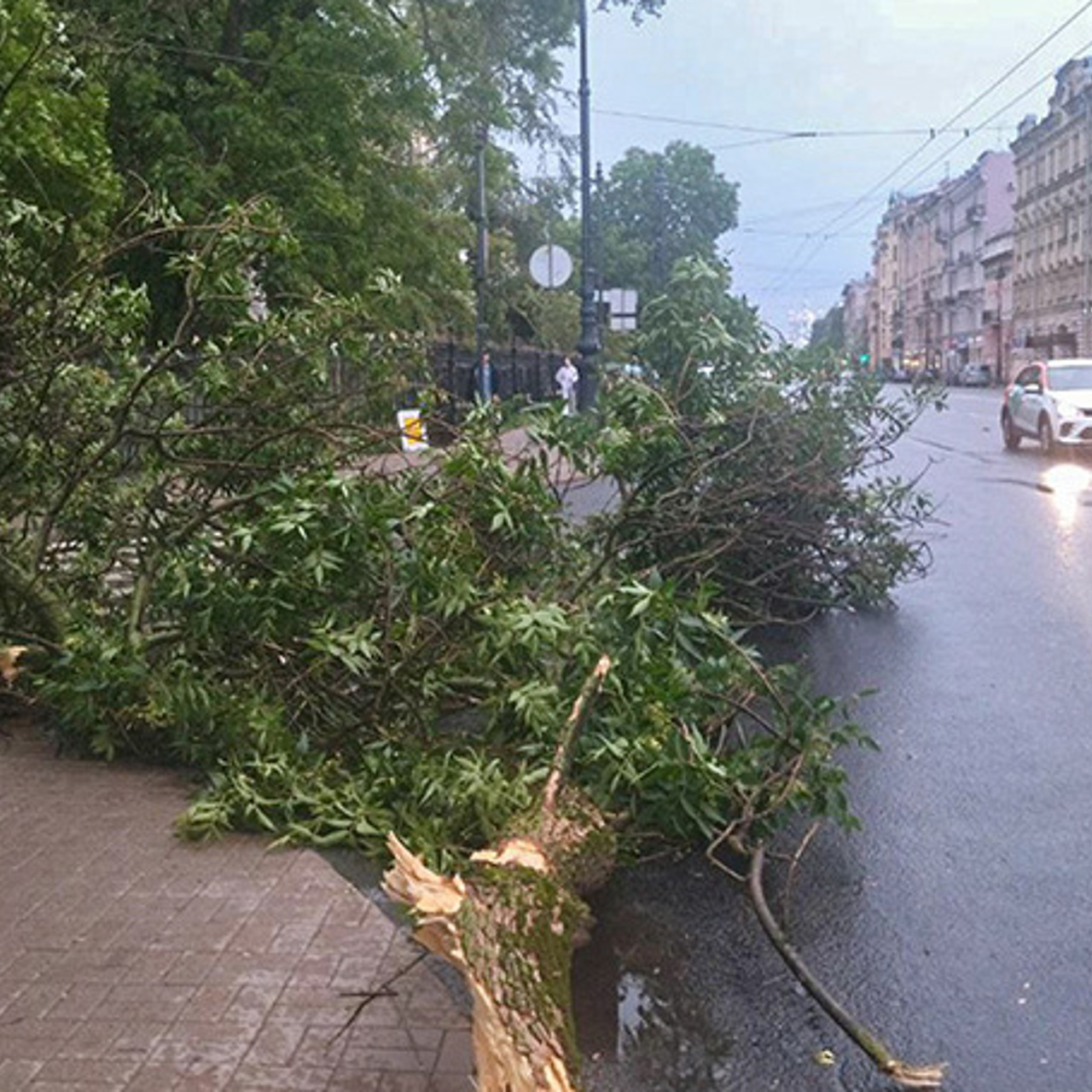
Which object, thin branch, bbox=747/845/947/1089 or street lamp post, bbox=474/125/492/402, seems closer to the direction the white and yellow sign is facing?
the thin branch

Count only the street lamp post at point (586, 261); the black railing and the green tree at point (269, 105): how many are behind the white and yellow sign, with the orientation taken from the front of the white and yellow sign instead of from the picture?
3

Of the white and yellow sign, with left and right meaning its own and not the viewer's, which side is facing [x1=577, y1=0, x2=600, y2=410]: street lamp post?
back

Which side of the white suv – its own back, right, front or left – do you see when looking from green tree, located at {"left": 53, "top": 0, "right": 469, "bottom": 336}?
right

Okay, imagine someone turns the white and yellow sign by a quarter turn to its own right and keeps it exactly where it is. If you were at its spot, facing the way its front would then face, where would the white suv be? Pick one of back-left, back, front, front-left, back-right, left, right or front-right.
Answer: back-right

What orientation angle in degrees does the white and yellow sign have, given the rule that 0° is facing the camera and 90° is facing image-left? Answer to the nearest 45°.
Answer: approximately 0°

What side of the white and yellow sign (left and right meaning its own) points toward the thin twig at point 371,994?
front

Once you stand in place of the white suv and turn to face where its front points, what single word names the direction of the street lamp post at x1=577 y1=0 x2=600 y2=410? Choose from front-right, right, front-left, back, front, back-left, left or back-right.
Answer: back-right

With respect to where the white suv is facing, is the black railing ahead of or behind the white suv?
behind

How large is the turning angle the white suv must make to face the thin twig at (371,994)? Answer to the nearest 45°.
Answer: approximately 45° to its right

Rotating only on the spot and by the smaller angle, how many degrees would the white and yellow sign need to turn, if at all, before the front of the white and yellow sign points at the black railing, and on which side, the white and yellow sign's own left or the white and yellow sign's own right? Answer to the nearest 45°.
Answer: approximately 180°

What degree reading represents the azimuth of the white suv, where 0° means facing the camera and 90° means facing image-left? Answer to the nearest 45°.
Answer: approximately 315°
